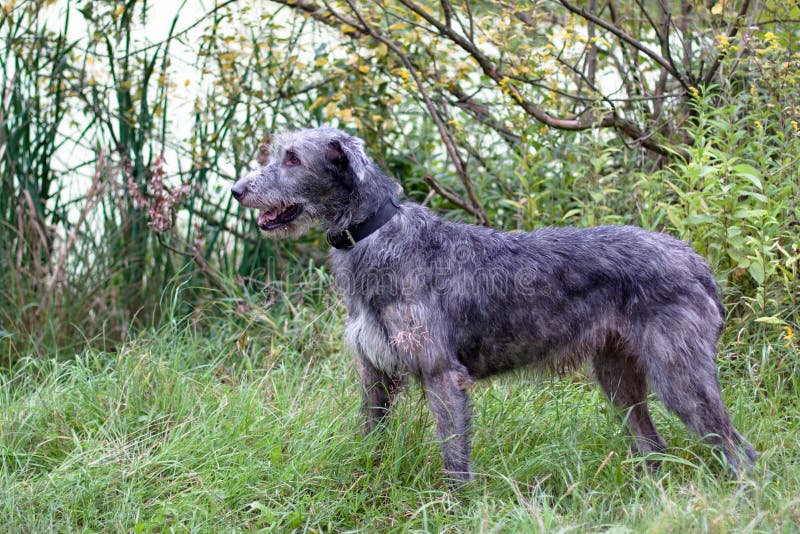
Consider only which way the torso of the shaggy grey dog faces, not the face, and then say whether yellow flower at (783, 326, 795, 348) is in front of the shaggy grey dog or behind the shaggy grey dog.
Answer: behind

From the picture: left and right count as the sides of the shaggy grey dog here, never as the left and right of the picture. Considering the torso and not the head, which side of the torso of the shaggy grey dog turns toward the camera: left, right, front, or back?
left
